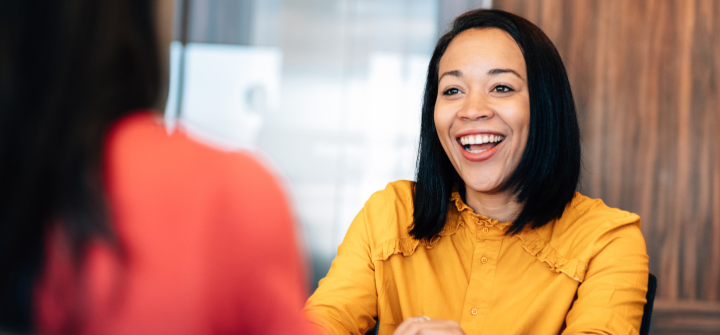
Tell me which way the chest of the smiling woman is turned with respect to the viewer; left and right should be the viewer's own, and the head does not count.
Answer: facing the viewer

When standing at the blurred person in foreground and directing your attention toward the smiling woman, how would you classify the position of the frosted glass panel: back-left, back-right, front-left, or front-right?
front-left

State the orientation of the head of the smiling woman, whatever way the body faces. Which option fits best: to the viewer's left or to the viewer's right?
to the viewer's left

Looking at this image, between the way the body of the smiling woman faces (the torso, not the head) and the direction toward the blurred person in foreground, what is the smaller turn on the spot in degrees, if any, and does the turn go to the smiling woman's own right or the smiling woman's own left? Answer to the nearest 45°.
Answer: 0° — they already face them

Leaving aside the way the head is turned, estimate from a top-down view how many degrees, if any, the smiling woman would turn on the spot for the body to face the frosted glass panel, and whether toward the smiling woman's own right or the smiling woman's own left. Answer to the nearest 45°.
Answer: approximately 135° to the smiling woman's own right

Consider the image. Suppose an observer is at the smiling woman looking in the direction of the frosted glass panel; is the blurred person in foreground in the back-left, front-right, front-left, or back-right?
back-left

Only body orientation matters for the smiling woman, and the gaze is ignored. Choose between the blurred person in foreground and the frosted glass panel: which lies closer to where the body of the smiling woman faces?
the blurred person in foreground
